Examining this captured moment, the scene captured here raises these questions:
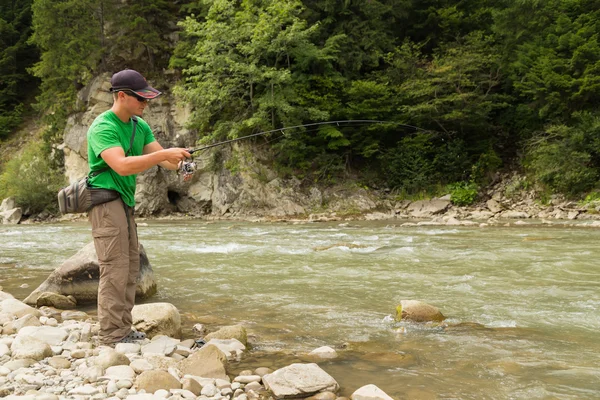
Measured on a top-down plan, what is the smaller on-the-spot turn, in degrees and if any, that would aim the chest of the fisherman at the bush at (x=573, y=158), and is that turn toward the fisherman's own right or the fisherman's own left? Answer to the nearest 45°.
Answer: approximately 45° to the fisherman's own left

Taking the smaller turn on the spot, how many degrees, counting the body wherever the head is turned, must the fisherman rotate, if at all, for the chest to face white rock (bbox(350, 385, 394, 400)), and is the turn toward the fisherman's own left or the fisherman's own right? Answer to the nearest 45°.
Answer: approximately 45° to the fisherman's own right

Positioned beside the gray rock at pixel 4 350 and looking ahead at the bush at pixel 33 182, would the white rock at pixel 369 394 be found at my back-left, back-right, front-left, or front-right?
back-right

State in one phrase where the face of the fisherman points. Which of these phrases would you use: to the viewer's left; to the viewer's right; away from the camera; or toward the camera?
to the viewer's right

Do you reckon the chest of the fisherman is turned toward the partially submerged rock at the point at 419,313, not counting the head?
yes

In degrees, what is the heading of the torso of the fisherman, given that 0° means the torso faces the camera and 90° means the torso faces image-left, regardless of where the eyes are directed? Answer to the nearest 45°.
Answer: approximately 270°

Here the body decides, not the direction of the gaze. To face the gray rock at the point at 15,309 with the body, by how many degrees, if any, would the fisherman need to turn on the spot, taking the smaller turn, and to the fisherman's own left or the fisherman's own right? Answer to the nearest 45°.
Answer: approximately 135° to the fisherman's own left

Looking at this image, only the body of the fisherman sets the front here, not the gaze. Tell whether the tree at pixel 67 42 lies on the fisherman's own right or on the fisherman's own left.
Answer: on the fisherman's own left

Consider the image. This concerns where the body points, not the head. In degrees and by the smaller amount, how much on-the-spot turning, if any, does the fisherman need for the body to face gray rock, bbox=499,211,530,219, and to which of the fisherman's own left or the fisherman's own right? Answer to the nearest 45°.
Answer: approximately 45° to the fisherman's own left

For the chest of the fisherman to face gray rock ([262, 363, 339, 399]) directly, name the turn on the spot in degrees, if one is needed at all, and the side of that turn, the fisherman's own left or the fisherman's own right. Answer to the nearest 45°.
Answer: approximately 45° to the fisherman's own right
